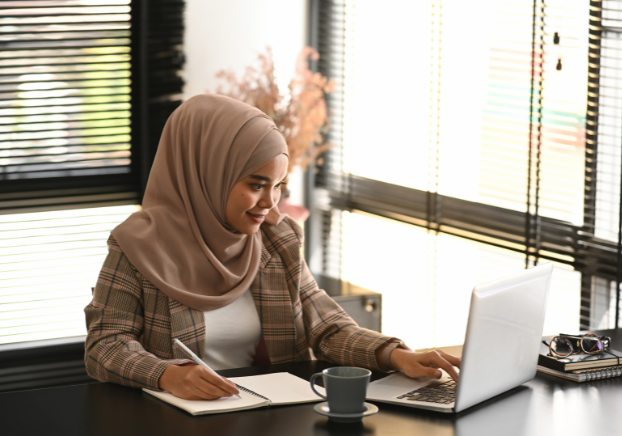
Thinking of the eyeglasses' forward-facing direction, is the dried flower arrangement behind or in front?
behind

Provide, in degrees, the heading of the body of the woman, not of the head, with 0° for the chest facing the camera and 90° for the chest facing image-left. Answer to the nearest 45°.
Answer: approximately 315°

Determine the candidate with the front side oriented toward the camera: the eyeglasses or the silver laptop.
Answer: the eyeglasses

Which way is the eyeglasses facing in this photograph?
toward the camera

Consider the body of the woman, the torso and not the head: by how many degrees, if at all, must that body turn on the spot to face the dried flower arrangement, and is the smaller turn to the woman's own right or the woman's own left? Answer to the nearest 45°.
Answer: approximately 135° to the woman's own left

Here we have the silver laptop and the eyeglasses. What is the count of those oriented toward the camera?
1

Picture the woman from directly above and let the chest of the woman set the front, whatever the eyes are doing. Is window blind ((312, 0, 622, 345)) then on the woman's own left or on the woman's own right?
on the woman's own left

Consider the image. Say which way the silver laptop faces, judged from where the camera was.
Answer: facing away from the viewer and to the left of the viewer
